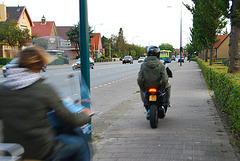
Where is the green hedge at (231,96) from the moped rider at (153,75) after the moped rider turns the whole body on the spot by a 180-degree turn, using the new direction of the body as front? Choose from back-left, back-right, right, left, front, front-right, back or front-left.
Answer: left

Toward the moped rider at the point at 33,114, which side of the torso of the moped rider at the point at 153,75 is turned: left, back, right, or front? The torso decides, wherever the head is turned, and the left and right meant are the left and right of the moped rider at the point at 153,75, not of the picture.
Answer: back

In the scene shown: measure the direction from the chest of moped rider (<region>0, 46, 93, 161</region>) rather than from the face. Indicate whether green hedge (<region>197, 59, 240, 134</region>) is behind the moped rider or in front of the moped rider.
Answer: in front

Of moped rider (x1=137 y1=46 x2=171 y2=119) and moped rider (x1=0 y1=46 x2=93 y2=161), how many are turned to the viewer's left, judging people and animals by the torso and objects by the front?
0

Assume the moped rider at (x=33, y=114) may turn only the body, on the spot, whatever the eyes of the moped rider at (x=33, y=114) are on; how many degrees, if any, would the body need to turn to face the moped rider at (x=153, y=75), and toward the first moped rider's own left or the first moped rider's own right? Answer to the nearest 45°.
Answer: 0° — they already face them

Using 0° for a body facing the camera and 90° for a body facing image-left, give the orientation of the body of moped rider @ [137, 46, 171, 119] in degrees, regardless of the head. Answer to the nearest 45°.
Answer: approximately 180°

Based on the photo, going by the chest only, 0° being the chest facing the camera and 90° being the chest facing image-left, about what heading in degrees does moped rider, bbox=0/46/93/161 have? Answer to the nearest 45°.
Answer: approximately 225°

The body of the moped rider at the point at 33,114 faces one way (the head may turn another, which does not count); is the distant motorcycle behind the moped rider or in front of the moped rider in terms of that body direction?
in front

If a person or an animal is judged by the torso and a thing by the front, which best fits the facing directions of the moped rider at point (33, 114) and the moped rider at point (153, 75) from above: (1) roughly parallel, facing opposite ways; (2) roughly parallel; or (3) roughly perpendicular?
roughly parallel

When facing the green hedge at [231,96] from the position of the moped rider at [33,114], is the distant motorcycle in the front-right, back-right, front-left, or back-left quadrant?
front-left
